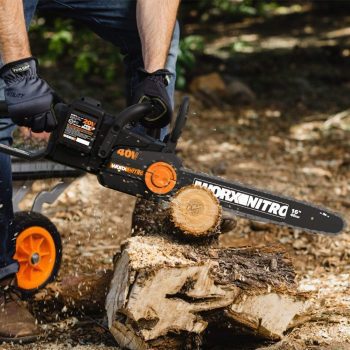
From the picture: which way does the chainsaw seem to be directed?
to the viewer's right
